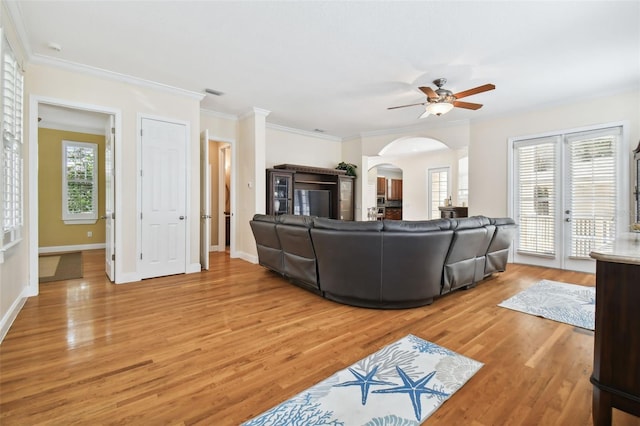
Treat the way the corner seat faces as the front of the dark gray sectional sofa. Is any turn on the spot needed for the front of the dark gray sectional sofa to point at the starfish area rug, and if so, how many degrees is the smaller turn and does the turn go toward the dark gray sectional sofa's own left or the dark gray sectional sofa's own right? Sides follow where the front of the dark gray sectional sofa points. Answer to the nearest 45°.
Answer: approximately 180°

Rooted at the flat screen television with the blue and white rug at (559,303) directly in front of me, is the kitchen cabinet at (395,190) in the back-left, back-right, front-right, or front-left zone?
back-left

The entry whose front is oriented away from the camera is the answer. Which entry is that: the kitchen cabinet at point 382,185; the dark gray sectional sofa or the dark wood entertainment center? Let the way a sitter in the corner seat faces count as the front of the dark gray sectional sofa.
the dark gray sectional sofa

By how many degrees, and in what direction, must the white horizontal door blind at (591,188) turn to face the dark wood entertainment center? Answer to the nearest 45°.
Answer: approximately 45° to its right

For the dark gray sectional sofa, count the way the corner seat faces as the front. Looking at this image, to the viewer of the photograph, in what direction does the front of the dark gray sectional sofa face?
facing away from the viewer

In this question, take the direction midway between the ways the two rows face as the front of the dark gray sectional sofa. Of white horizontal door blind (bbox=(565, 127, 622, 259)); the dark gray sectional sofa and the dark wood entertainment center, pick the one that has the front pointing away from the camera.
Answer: the dark gray sectional sofa

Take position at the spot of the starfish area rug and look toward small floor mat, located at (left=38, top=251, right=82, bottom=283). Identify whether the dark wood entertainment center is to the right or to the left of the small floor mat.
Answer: right

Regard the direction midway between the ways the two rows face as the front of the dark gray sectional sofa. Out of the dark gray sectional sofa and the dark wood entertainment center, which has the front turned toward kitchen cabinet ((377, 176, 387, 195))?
the dark gray sectional sofa

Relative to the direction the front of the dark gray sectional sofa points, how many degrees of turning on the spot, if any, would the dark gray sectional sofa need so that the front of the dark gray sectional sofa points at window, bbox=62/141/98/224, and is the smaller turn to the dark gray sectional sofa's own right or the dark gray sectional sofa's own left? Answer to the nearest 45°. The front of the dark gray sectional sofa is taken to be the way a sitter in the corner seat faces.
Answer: approximately 90° to the dark gray sectional sofa's own left

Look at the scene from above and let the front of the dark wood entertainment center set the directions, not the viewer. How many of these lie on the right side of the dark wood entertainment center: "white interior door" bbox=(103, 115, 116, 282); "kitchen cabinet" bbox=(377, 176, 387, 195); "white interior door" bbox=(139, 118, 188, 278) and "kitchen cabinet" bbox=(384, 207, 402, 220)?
2

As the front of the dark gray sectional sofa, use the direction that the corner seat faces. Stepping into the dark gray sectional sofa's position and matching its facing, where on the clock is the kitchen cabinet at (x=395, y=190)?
The kitchen cabinet is roughly at 12 o'clock from the dark gray sectional sofa.
